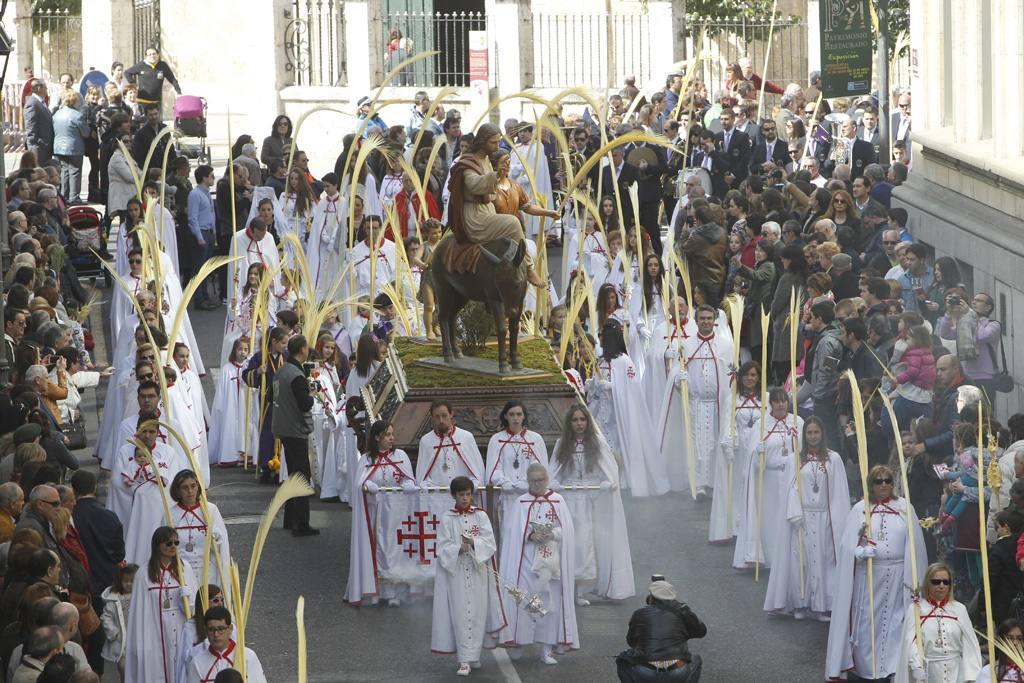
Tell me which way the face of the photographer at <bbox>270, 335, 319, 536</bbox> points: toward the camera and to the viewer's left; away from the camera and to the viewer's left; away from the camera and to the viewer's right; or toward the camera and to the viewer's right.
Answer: away from the camera and to the viewer's right

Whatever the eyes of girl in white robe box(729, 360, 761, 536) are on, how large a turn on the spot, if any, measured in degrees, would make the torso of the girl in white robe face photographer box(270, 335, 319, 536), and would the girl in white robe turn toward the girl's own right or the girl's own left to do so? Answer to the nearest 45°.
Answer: approximately 90° to the girl's own right

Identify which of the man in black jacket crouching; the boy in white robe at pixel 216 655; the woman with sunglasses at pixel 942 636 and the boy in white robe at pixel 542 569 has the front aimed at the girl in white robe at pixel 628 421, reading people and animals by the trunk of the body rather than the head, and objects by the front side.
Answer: the man in black jacket crouching

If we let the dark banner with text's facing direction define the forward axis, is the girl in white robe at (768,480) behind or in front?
in front

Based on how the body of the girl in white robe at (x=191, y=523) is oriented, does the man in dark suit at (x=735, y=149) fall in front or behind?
behind

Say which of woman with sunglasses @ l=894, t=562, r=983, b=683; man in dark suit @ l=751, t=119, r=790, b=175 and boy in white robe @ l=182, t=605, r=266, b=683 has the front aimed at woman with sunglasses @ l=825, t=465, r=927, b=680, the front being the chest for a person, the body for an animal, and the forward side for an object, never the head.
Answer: the man in dark suit

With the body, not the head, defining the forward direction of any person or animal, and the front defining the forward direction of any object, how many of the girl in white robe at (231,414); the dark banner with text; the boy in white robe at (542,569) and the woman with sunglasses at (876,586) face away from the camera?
0

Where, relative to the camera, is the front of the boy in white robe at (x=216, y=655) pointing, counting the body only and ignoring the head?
toward the camera

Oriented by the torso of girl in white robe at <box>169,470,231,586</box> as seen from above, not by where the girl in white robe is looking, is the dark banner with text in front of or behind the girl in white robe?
behind

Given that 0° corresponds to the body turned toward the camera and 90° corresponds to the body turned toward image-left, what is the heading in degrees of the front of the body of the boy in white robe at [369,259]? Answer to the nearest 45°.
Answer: approximately 0°

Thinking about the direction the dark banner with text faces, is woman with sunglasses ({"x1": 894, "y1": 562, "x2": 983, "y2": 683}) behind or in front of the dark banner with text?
in front

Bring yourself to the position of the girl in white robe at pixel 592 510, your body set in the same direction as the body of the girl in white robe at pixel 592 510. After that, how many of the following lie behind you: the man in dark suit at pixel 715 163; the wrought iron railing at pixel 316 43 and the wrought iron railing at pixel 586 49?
3

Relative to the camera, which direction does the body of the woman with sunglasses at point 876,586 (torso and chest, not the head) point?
toward the camera

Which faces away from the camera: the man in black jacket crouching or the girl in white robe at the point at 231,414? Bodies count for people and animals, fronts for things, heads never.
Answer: the man in black jacket crouching

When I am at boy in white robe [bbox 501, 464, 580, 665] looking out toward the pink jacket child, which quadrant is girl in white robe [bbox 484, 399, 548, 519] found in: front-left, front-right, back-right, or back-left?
front-left

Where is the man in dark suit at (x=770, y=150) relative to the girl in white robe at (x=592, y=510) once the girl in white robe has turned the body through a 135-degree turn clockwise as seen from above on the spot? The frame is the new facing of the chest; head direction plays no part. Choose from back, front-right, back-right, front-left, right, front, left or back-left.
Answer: front-right

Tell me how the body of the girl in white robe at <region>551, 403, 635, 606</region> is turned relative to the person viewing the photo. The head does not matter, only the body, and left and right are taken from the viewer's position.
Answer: facing the viewer
